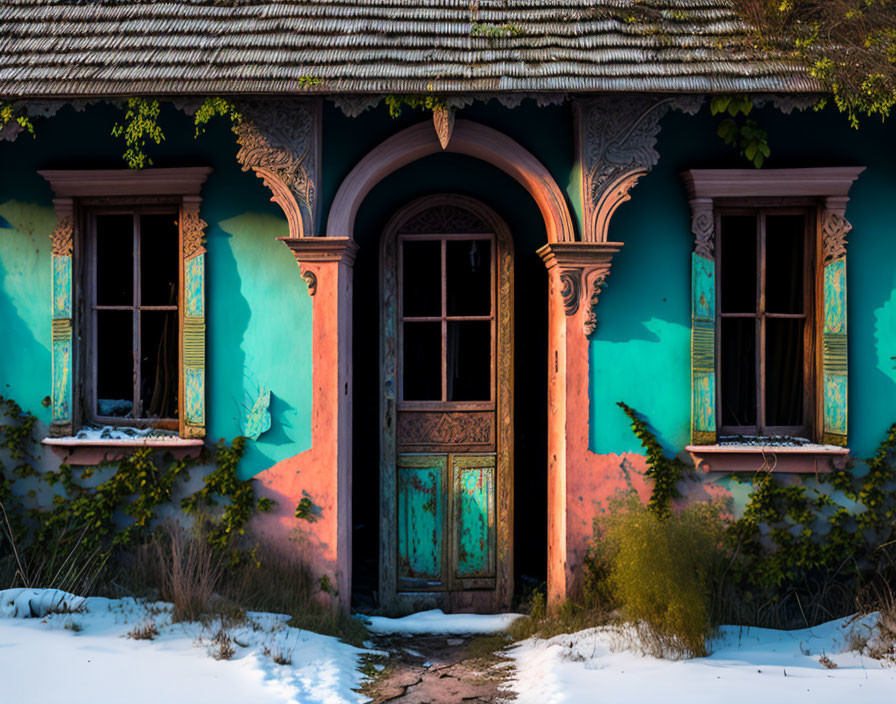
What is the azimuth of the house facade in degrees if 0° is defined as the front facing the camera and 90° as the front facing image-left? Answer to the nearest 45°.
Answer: approximately 0°
